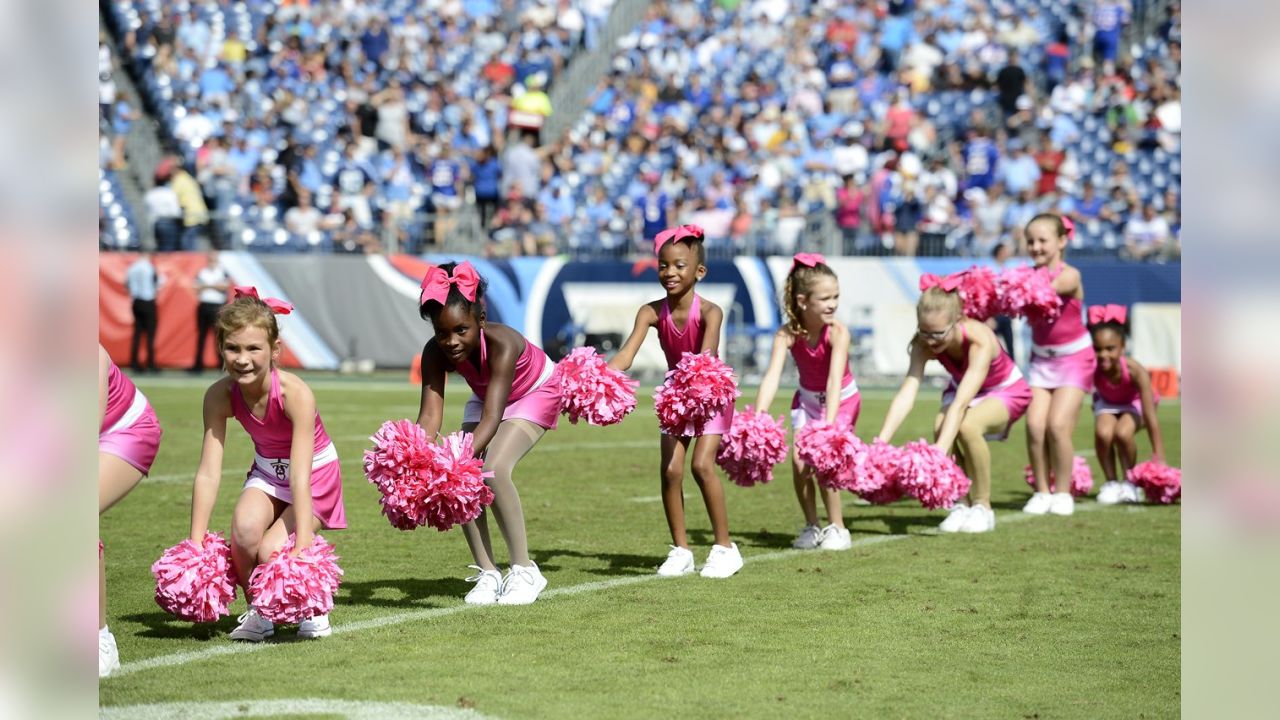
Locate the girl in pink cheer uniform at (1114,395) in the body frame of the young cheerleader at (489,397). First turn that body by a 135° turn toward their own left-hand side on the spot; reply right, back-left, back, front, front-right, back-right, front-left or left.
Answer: front-left

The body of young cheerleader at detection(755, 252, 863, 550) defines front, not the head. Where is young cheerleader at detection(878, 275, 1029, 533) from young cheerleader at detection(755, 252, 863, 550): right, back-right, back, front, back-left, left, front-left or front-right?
back-left

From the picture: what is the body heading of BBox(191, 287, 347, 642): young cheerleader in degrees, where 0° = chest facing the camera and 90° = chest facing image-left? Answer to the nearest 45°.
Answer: approximately 45°
